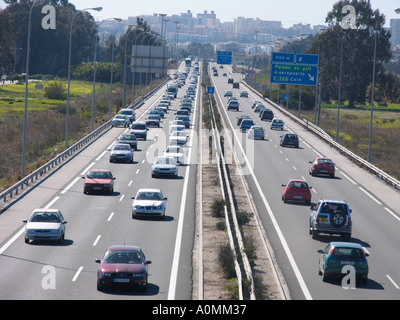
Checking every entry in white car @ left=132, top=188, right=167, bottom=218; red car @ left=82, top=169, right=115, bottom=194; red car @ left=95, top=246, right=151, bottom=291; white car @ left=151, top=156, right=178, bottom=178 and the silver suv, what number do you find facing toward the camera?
4

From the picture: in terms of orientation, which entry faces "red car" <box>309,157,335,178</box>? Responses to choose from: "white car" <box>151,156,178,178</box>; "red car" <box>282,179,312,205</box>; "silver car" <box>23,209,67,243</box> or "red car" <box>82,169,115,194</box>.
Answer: "red car" <box>282,179,312,205</box>

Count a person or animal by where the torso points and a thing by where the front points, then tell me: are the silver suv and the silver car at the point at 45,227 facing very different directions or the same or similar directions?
very different directions

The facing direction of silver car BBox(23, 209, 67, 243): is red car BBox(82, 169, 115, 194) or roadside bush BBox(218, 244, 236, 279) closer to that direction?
the roadside bush

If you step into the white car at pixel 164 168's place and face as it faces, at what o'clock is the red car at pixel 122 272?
The red car is roughly at 12 o'clock from the white car.

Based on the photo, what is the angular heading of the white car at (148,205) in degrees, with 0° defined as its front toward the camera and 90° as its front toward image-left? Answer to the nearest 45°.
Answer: approximately 0°

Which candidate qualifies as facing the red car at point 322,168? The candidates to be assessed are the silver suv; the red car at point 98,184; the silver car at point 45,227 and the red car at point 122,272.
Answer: the silver suv

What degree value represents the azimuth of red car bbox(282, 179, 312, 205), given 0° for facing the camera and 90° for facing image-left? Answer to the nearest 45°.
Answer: approximately 180°

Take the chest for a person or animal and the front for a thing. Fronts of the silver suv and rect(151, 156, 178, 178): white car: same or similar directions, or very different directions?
very different directions

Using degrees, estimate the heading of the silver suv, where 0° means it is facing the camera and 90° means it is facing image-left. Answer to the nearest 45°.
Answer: approximately 180°
